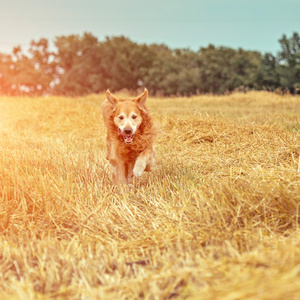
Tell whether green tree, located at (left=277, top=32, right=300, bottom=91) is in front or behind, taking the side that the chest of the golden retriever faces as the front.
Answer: behind

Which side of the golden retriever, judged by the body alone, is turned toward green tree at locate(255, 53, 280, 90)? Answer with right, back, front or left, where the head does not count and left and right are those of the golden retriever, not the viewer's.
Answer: back

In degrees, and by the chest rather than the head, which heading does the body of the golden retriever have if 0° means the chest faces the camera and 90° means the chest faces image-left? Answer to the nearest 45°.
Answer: approximately 0°
